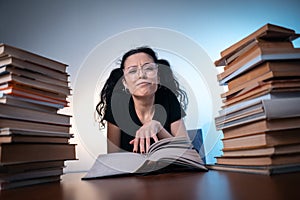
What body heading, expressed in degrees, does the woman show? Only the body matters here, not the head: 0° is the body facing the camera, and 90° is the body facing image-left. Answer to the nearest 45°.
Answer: approximately 0°
